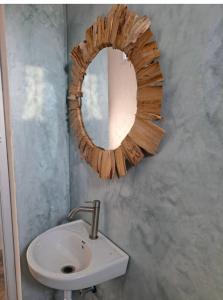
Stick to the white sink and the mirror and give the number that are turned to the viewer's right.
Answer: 0

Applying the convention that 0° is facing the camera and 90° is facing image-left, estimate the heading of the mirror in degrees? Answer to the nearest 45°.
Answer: approximately 45°

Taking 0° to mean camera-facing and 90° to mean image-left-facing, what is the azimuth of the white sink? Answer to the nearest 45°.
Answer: approximately 45°
